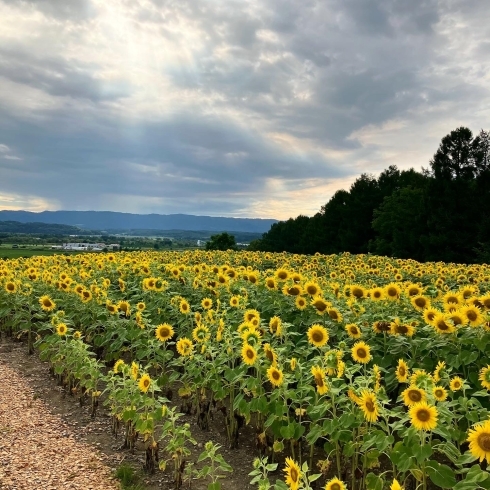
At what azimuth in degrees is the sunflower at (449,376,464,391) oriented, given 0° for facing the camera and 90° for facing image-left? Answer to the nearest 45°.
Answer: approximately 0°

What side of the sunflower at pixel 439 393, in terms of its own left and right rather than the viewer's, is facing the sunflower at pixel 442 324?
back

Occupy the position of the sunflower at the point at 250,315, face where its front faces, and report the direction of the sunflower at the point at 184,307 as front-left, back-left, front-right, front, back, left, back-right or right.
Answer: back-right

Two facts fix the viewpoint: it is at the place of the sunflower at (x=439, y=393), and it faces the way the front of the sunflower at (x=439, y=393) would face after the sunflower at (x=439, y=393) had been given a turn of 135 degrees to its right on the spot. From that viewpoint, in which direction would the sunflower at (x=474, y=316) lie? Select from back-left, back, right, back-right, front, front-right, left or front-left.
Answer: front-right

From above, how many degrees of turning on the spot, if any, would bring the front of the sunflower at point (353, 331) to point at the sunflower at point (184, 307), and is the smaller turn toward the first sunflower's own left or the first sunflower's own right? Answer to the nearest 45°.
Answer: approximately 135° to the first sunflower's own right

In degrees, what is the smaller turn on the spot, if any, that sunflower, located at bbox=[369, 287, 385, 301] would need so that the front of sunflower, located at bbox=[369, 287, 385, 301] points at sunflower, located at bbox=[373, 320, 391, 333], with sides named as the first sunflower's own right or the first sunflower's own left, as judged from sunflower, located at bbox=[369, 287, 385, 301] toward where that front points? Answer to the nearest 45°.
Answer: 0° — it already faces it

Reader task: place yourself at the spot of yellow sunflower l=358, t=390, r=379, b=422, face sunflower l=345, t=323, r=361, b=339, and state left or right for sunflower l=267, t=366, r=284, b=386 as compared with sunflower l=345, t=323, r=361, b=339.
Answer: left
